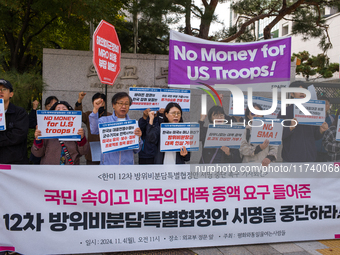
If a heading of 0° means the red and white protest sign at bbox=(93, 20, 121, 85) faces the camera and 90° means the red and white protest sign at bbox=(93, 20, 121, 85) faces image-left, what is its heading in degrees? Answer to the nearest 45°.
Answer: approximately 315°

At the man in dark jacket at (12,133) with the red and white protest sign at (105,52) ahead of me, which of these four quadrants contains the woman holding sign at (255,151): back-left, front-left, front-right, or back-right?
front-right

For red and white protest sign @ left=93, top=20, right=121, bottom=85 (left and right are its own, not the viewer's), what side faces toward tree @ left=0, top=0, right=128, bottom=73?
back

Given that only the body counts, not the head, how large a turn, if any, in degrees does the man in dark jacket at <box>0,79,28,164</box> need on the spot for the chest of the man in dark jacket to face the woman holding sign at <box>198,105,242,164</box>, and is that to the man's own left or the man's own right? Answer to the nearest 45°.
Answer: approximately 135° to the man's own left

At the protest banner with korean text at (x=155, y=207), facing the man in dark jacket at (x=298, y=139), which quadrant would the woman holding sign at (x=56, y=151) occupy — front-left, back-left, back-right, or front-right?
back-left

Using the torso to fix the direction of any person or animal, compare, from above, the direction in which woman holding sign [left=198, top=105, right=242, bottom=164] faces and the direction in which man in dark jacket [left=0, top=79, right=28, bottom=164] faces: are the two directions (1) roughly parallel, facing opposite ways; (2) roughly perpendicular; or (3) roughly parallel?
roughly parallel

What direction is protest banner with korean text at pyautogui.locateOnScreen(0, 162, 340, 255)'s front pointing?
toward the camera

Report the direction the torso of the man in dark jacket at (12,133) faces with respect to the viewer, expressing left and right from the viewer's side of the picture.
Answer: facing the viewer and to the left of the viewer

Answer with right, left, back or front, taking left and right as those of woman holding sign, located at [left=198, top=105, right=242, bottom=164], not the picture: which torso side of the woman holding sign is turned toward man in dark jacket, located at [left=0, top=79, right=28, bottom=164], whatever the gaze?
right

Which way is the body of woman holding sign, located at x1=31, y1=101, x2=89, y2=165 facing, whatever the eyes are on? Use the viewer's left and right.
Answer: facing the viewer

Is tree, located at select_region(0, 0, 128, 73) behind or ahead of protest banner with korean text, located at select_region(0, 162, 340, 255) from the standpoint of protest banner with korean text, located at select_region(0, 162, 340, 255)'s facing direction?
behind
